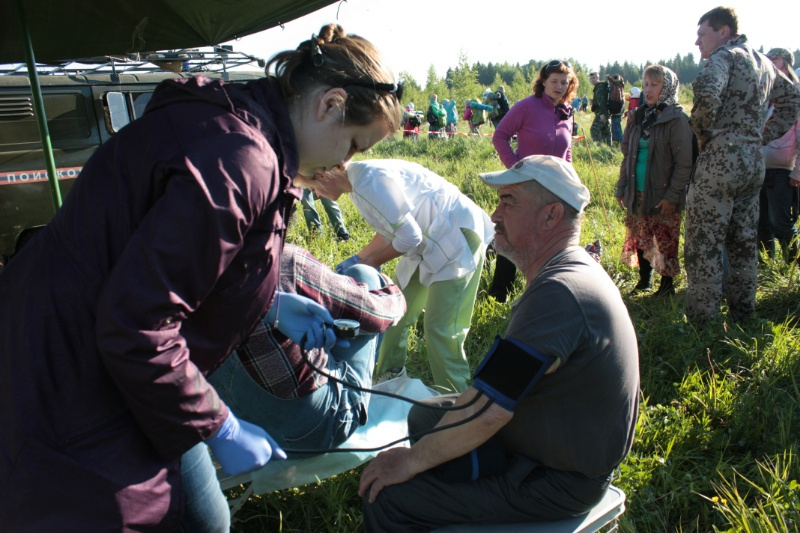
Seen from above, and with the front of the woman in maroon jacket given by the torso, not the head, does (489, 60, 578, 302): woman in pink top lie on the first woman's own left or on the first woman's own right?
on the first woman's own left

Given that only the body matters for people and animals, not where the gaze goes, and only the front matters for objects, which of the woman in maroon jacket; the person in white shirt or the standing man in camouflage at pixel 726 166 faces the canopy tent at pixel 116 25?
the person in white shirt

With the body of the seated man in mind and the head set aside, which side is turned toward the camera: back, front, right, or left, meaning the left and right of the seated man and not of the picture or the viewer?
left

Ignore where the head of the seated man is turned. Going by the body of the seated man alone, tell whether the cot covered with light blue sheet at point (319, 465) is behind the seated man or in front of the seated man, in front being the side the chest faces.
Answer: in front

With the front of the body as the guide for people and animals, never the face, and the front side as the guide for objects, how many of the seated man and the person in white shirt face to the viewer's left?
2

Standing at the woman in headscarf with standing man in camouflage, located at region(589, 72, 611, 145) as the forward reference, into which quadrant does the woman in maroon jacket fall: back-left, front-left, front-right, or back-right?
back-left

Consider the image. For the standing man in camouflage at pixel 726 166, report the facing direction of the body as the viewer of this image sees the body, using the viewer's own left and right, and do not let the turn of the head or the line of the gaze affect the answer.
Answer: facing away from the viewer and to the left of the viewer

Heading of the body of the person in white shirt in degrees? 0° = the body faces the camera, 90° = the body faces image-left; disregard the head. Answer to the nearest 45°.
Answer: approximately 90°

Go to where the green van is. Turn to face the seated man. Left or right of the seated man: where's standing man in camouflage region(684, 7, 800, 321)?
left

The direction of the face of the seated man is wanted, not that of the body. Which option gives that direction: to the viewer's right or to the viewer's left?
to the viewer's left

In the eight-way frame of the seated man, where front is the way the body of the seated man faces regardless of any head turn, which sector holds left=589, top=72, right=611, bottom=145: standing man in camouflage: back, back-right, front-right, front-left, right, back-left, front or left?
right

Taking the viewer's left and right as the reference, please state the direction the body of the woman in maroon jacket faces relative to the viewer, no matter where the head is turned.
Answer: facing to the right of the viewer

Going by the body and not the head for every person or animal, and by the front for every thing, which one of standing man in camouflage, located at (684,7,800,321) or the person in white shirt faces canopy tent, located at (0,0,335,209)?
the person in white shirt

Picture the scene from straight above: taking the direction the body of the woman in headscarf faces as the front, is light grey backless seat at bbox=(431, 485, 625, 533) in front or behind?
in front

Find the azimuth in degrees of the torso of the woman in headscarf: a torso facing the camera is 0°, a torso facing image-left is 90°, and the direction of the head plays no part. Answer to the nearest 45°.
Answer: approximately 45°
